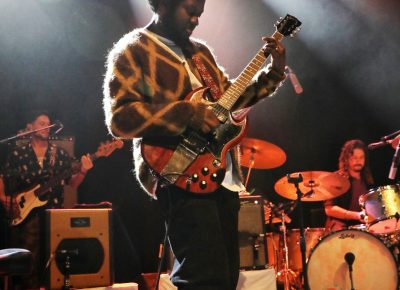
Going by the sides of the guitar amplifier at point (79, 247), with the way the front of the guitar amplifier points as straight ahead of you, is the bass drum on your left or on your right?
on your left

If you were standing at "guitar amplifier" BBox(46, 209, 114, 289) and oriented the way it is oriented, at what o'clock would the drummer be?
The drummer is roughly at 8 o'clock from the guitar amplifier.

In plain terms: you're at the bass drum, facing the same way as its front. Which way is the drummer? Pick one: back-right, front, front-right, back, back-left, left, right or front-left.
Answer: back

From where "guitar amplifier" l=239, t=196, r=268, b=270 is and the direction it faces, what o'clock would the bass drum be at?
The bass drum is roughly at 8 o'clock from the guitar amplifier.

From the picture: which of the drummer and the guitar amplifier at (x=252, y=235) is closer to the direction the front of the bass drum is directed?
the guitar amplifier

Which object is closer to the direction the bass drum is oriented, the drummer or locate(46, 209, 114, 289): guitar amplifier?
the guitar amplifier

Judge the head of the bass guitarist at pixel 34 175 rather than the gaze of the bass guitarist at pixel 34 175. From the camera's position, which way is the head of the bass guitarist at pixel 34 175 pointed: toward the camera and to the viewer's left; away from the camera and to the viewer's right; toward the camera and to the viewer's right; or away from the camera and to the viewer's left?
toward the camera and to the viewer's right

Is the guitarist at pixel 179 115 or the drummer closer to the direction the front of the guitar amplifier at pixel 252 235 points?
the guitarist
